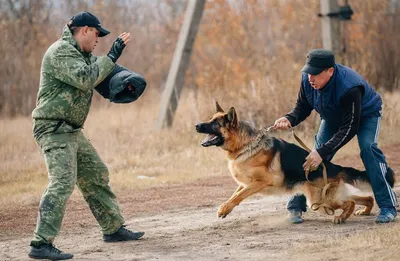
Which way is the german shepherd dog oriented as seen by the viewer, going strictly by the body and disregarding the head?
to the viewer's left

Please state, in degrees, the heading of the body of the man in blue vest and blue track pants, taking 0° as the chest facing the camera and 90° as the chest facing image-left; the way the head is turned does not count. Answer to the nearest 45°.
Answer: approximately 45°

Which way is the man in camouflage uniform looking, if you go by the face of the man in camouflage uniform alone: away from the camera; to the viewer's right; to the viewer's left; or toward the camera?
to the viewer's right

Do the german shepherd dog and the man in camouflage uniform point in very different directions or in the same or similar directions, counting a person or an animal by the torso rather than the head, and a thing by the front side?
very different directions

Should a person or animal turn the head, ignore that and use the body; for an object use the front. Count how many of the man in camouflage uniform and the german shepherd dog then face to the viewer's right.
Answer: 1

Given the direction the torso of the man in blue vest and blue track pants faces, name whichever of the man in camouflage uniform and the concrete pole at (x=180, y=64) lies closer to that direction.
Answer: the man in camouflage uniform

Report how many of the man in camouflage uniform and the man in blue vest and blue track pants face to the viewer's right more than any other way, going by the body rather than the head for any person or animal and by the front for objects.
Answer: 1

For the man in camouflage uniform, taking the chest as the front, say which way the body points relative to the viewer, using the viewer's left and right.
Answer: facing to the right of the viewer
